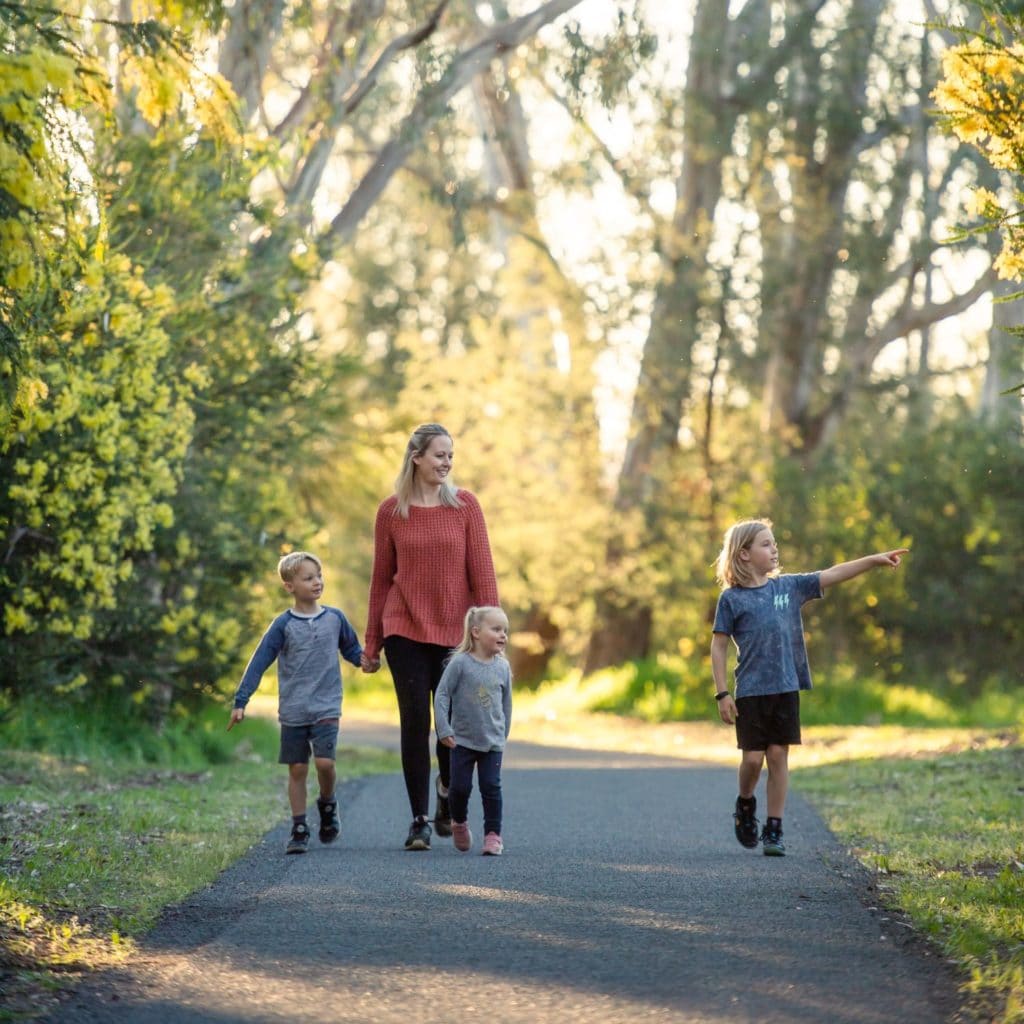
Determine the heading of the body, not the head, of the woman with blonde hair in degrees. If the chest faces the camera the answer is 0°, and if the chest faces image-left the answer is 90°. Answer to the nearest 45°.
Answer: approximately 0°

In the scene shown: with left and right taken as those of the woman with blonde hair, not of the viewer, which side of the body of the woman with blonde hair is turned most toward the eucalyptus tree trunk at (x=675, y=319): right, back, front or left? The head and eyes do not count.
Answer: back
